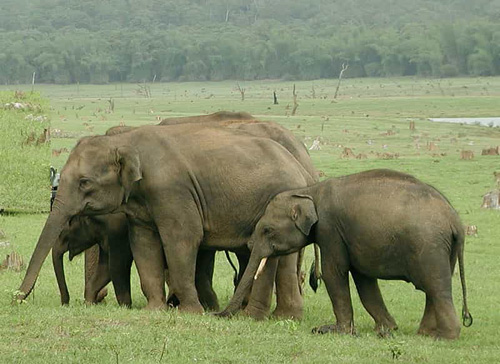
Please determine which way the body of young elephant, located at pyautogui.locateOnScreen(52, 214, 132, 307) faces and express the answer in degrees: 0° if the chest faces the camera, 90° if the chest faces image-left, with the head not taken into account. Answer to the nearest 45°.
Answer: approximately 90°

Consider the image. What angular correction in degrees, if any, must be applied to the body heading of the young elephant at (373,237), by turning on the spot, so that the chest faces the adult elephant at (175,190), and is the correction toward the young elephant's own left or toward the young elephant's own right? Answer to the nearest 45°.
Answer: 0° — it already faces it

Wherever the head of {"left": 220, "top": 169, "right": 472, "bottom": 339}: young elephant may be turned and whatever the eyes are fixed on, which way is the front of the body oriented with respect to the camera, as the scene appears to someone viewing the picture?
to the viewer's left

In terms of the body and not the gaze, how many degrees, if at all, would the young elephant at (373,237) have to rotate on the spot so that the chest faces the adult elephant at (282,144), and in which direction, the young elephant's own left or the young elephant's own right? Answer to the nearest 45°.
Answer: approximately 45° to the young elephant's own right

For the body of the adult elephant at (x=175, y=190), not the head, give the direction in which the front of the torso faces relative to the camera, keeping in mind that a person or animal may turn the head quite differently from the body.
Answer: to the viewer's left

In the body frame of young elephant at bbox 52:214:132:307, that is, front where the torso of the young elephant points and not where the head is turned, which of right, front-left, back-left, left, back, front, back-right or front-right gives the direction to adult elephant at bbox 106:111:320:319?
back

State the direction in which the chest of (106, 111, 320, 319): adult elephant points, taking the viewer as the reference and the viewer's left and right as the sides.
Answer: facing to the left of the viewer

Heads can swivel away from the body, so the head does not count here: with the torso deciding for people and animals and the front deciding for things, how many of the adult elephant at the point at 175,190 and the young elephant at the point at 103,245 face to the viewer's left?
2
